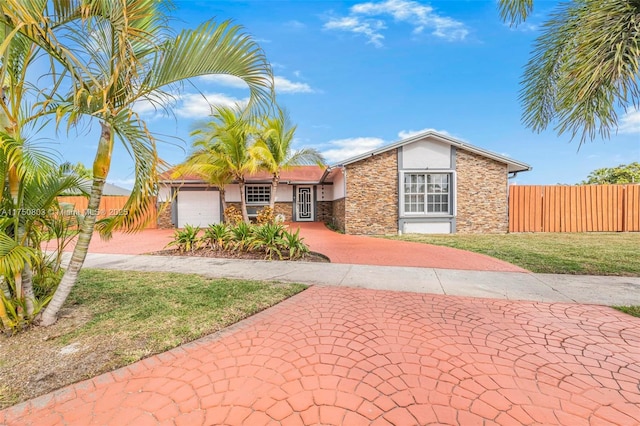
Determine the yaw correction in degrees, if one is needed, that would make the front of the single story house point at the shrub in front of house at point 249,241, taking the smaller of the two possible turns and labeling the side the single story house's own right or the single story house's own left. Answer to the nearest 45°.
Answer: approximately 45° to the single story house's own right

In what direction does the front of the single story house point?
toward the camera

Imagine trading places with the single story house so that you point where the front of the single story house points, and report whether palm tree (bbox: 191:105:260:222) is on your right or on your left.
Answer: on your right

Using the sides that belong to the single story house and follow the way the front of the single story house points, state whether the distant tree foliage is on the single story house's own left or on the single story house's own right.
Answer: on the single story house's own left

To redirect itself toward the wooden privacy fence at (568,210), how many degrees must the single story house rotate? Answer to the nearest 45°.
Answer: approximately 90° to its left

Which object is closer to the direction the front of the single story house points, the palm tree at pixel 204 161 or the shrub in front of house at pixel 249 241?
the shrub in front of house

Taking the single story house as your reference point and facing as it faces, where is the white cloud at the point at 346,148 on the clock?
The white cloud is roughly at 5 o'clock from the single story house.
